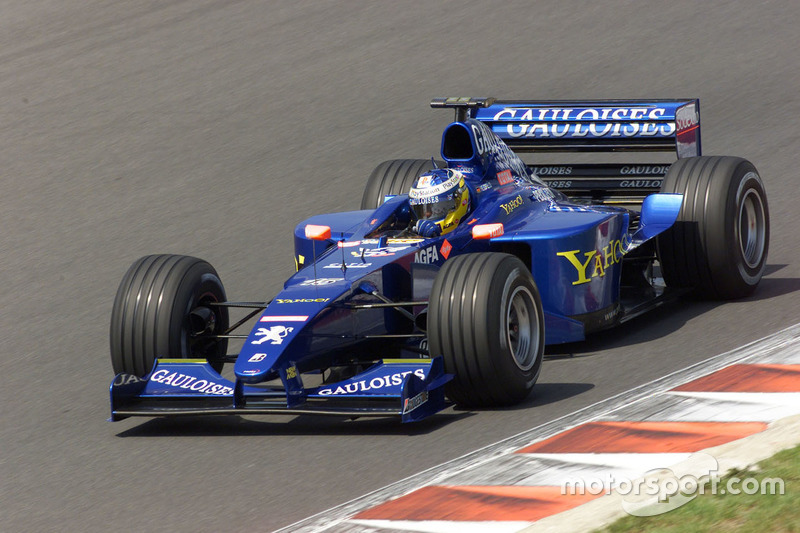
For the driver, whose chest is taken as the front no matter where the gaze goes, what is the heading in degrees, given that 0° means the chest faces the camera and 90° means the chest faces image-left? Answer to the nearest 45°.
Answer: approximately 45°

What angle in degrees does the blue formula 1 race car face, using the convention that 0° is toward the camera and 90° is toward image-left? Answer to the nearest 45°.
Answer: approximately 45°

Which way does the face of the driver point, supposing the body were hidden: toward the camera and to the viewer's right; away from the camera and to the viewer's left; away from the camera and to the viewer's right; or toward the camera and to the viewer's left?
toward the camera and to the viewer's left
